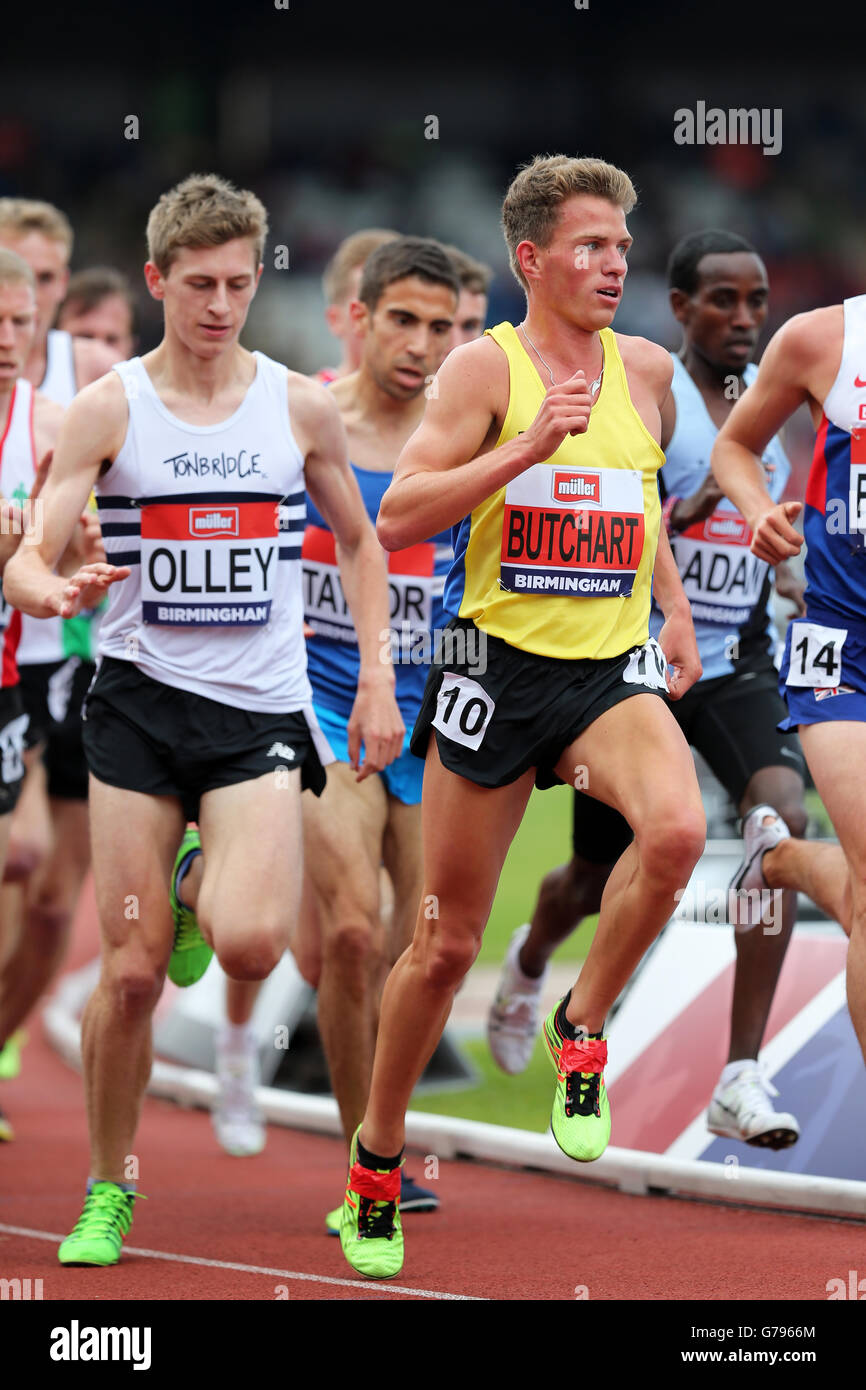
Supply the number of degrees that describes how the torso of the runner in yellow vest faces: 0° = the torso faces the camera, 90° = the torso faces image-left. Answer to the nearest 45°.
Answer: approximately 315°

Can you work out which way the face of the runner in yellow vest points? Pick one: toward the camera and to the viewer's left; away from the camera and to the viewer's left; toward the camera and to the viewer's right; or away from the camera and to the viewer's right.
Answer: toward the camera and to the viewer's right
